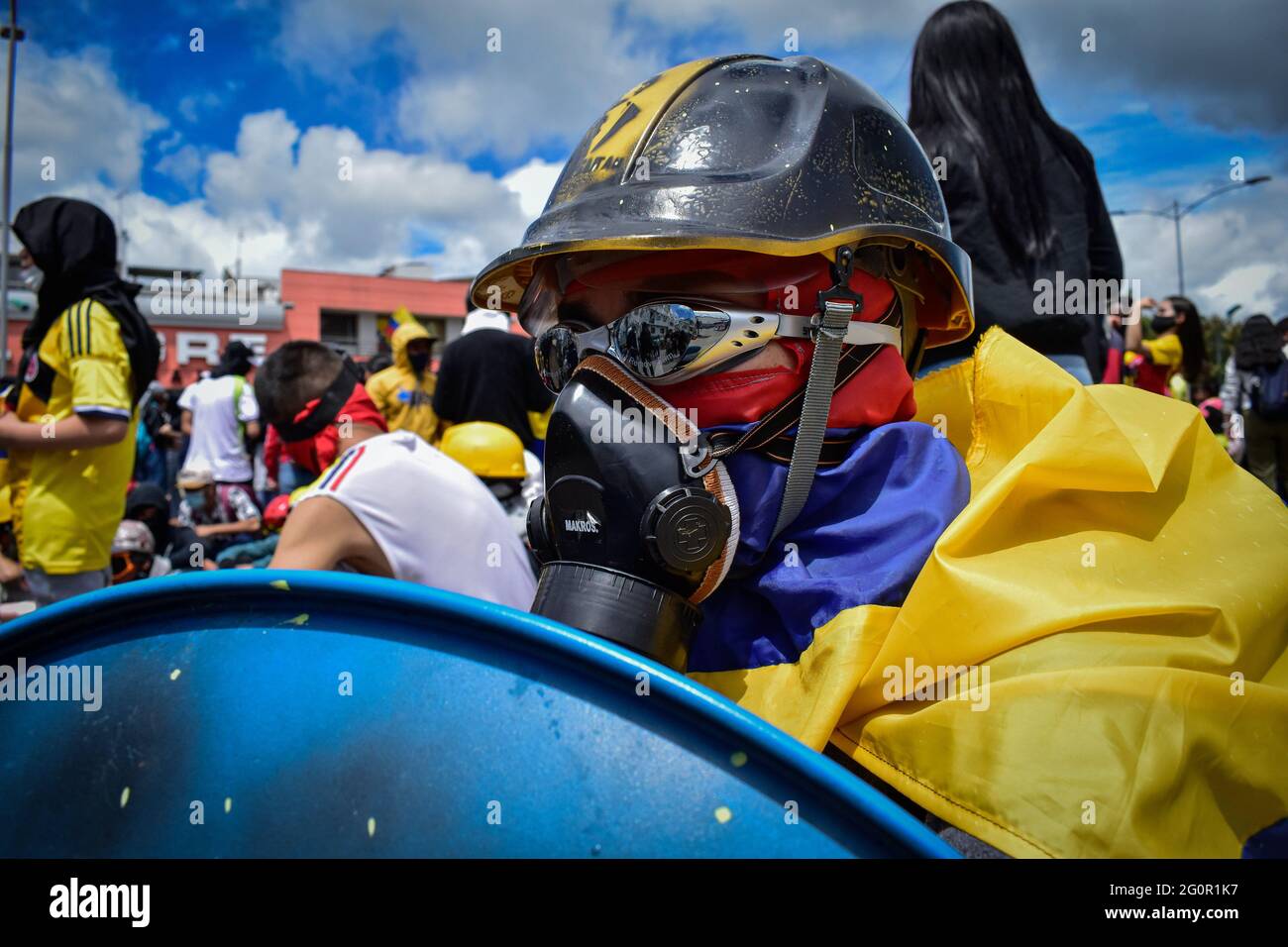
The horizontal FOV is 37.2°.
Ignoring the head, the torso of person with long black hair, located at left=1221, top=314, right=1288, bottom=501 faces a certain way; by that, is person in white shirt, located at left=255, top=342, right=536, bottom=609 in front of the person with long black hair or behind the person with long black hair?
behind

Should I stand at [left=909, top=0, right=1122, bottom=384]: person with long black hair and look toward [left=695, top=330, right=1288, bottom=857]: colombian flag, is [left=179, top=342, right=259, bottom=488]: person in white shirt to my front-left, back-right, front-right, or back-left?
back-right

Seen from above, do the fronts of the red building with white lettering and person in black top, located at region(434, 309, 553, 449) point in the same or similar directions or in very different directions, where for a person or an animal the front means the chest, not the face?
very different directions

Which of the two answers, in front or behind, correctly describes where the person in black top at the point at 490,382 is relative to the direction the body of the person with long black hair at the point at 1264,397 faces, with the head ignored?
behind

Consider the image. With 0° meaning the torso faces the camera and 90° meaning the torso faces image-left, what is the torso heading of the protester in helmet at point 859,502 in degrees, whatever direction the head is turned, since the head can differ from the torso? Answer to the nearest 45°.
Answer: approximately 45°

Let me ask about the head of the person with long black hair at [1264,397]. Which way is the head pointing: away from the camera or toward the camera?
away from the camera

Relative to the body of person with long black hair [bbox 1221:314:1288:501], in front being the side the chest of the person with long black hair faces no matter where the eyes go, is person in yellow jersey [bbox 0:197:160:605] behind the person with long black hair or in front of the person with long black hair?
behind

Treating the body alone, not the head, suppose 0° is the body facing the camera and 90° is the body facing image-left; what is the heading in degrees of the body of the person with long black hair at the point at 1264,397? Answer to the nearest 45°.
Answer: approximately 180°

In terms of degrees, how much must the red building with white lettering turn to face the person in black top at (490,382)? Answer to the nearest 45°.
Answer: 0° — it already faces them

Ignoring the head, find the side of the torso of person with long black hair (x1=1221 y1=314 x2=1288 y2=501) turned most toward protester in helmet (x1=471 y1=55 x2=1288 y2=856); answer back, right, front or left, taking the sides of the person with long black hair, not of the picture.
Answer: back

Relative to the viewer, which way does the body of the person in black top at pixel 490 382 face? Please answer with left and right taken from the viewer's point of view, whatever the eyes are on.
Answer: facing away from the viewer
